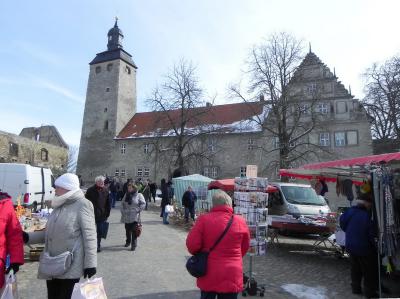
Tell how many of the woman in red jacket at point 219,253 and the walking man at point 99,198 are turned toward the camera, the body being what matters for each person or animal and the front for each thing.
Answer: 1

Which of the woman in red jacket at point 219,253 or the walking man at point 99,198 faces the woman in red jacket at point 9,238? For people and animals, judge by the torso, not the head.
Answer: the walking man

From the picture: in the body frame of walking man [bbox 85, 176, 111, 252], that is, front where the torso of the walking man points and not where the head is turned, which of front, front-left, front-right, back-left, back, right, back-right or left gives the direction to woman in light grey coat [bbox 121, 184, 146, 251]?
back-left

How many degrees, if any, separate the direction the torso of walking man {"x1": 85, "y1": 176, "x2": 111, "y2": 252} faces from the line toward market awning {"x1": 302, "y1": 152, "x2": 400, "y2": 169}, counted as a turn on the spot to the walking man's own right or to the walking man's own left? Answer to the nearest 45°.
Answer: approximately 45° to the walking man's own left

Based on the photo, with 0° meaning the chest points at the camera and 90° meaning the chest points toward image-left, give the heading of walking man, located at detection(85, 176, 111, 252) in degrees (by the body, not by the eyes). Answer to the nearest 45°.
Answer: approximately 0°

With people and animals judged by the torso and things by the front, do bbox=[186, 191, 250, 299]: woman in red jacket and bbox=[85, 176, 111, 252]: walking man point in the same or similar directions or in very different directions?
very different directions

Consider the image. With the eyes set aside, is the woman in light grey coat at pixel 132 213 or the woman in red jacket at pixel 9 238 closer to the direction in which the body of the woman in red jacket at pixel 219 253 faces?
the woman in light grey coat

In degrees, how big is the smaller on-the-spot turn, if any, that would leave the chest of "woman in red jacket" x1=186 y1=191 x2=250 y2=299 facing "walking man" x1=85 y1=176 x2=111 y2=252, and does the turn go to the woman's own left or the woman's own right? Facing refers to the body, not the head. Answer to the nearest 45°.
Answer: approximately 45° to the woman's own left

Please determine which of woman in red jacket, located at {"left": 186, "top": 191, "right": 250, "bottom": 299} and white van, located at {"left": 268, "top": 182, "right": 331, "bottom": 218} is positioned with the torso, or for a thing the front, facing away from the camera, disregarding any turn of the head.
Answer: the woman in red jacket

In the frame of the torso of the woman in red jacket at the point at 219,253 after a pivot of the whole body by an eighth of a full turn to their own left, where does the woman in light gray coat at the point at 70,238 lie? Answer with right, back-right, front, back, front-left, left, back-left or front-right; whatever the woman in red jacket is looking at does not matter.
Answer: front-left

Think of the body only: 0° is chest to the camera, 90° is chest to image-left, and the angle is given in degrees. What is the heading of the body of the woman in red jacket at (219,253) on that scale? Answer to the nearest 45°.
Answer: approximately 180°

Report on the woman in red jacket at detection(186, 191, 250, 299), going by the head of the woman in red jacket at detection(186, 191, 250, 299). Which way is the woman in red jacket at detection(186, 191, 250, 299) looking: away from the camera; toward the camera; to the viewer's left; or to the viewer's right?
away from the camera
